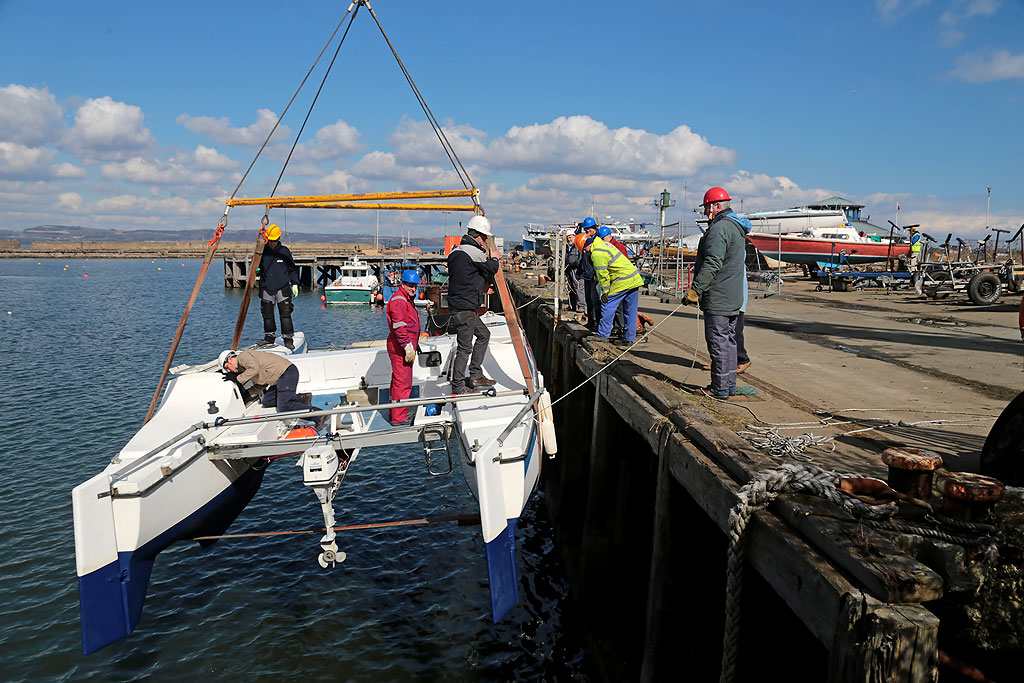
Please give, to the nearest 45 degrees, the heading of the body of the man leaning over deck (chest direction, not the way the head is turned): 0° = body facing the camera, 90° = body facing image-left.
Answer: approximately 90°

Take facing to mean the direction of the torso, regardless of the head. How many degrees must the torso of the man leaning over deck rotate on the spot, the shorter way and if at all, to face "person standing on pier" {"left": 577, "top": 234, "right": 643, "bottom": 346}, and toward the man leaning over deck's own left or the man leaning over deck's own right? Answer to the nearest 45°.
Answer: approximately 180°

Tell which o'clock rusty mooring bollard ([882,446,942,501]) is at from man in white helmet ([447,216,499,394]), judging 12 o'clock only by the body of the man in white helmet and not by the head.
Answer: The rusty mooring bollard is roughly at 2 o'clock from the man in white helmet.

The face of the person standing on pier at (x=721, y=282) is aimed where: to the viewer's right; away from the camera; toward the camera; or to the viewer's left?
to the viewer's left

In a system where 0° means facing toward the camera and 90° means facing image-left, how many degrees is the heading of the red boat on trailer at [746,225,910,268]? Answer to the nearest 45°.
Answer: approximately 90°

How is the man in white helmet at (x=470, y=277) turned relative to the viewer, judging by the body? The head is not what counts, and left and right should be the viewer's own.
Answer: facing to the right of the viewer
